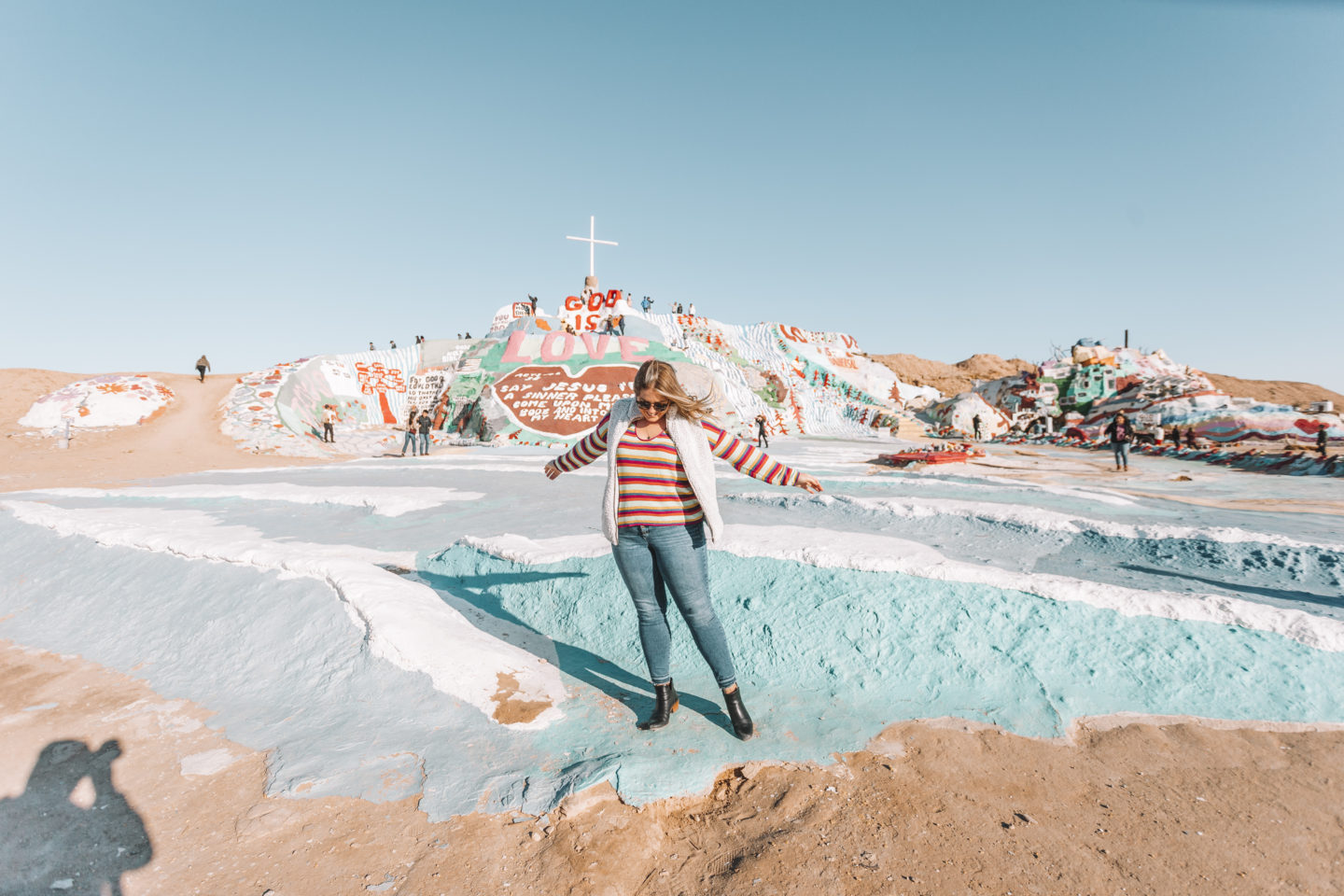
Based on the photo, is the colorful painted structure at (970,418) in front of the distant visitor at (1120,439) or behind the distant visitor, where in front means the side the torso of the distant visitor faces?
behind

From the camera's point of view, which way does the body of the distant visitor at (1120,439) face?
toward the camera

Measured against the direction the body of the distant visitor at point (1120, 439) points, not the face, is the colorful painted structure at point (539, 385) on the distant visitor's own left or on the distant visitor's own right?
on the distant visitor's own right

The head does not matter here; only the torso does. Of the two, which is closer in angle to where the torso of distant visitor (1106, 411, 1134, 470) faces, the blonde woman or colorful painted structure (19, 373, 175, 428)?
the blonde woman

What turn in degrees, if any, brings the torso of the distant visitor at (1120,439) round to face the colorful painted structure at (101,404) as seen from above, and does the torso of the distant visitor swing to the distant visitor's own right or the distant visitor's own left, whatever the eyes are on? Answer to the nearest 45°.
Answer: approximately 90° to the distant visitor's own right

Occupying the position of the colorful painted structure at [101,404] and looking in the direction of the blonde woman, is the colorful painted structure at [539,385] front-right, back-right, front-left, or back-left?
front-left

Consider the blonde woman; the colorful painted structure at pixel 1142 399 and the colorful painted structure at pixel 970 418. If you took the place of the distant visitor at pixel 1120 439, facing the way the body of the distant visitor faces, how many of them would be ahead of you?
1

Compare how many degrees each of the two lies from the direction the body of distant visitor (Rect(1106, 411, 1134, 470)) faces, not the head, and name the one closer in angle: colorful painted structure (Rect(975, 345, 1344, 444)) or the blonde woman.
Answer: the blonde woman

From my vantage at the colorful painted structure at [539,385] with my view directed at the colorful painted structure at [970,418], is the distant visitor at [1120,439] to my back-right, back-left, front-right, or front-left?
front-right

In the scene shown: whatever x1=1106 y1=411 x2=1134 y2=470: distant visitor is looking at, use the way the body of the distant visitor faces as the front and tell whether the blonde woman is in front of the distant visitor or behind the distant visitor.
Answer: in front

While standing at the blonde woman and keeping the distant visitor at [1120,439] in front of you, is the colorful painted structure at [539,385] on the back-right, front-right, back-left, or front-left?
front-left

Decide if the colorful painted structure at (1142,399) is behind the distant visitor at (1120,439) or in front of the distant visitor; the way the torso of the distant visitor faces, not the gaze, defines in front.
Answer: behind
